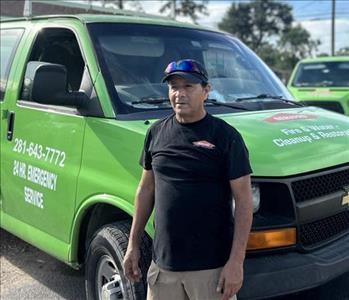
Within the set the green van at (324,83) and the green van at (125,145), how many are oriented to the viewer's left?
0

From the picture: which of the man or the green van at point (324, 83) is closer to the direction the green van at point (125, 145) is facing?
the man

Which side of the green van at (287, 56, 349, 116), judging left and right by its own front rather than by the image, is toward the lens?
front

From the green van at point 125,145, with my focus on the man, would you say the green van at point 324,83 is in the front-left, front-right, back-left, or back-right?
back-left

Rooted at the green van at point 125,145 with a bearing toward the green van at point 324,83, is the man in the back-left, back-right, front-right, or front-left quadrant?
back-right

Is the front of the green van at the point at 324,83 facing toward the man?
yes

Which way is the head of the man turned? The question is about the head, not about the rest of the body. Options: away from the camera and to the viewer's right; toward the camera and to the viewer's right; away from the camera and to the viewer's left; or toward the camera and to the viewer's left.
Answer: toward the camera and to the viewer's left

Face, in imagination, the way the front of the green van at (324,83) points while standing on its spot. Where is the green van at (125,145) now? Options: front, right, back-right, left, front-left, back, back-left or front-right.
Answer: front

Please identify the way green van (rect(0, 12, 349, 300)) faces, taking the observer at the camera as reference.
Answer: facing the viewer and to the right of the viewer

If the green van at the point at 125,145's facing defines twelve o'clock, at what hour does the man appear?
The man is roughly at 1 o'clock from the green van.
